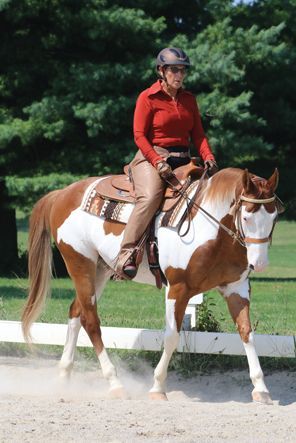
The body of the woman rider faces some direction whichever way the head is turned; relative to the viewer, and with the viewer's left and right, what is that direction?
facing the viewer and to the right of the viewer

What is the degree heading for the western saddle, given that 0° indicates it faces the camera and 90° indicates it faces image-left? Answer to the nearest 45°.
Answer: approximately 315°

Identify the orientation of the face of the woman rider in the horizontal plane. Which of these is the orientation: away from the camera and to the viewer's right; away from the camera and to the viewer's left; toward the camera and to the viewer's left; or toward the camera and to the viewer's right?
toward the camera and to the viewer's right
